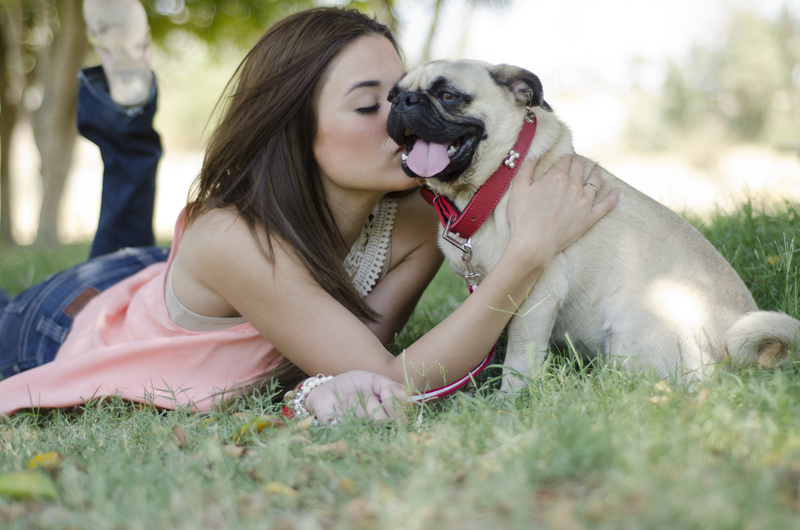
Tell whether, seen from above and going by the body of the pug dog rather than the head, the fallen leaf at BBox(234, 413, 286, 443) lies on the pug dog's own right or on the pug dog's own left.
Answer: on the pug dog's own left

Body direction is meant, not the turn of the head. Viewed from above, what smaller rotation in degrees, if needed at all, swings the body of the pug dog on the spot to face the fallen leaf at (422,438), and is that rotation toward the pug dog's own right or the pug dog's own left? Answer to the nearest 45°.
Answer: approximately 90° to the pug dog's own left

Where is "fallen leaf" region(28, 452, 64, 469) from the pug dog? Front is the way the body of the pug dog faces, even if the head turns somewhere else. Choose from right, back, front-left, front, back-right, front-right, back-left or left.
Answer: front-left

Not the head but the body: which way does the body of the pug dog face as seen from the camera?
to the viewer's left

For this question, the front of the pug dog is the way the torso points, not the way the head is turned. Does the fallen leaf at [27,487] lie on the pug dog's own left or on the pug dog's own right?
on the pug dog's own left

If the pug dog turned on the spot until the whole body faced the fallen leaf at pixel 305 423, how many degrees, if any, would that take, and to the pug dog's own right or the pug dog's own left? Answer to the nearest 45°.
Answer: approximately 45° to the pug dog's own left

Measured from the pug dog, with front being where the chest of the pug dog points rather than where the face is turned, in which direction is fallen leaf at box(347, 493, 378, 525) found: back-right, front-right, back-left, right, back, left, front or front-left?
left

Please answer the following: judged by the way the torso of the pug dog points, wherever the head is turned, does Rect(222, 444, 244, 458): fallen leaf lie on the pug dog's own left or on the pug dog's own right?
on the pug dog's own left
